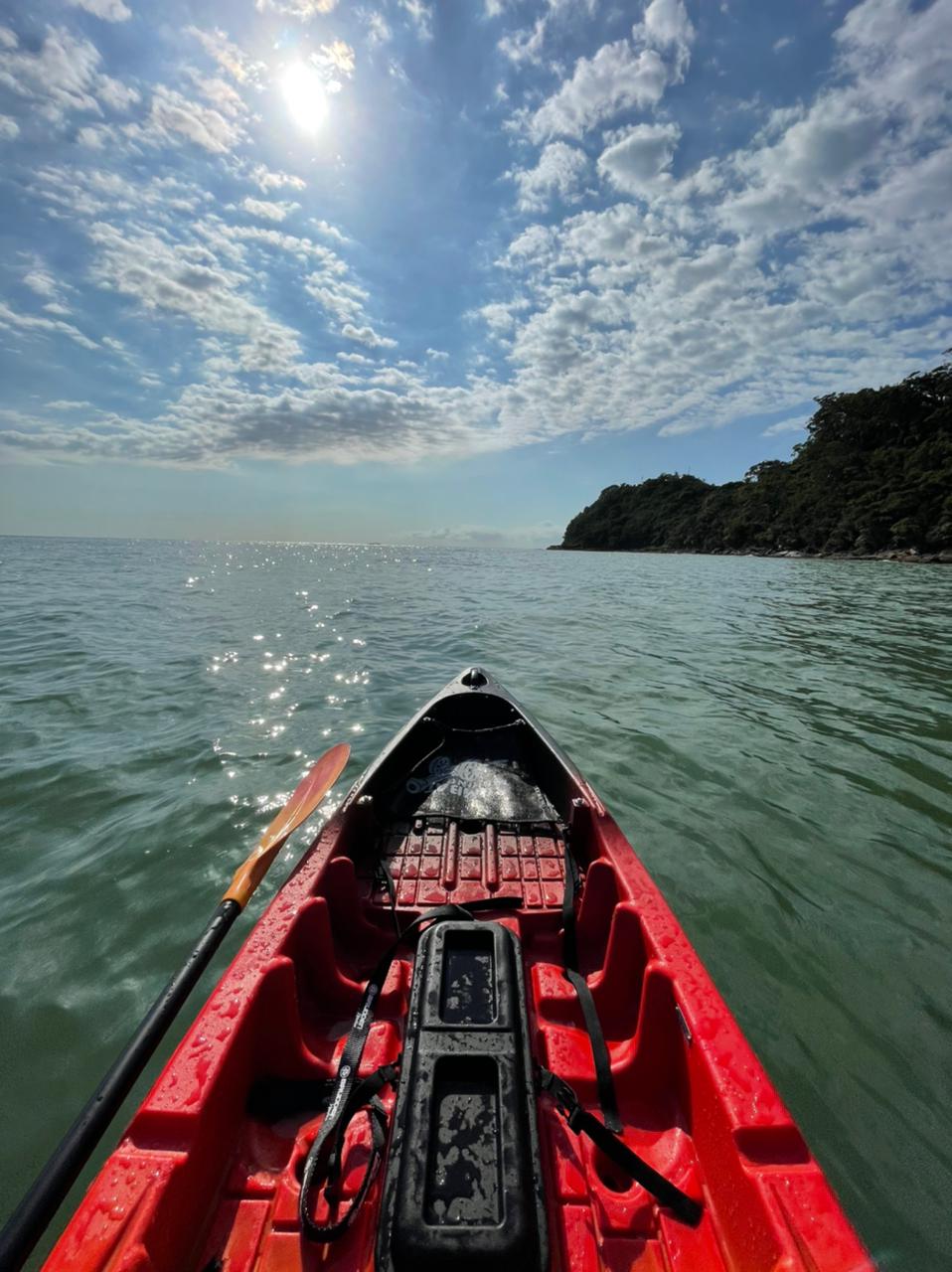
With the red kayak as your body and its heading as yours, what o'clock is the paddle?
The paddle is roughly at 9 o'clock from the red kayak.

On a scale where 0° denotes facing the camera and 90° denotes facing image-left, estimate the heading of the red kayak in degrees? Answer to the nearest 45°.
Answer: approximately 180°
